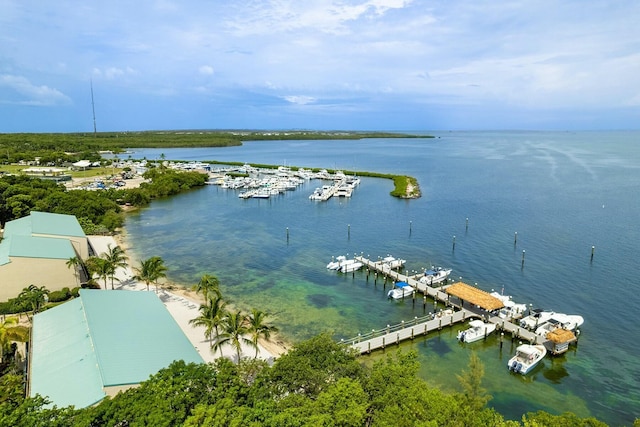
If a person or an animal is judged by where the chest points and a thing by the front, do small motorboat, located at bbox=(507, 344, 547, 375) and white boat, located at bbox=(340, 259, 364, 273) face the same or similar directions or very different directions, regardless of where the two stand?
same or similar directions

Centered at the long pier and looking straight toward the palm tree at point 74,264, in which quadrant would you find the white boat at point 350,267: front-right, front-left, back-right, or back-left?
front-right

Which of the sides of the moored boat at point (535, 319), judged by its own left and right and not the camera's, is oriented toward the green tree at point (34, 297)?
back

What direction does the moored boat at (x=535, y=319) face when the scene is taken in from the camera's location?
facing away from the viewer and to the right of the viewer

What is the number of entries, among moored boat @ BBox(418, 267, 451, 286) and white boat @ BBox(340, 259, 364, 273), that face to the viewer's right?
1

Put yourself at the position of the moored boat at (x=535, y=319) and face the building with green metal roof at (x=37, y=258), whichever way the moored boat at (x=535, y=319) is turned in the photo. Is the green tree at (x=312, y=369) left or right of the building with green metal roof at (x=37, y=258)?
left

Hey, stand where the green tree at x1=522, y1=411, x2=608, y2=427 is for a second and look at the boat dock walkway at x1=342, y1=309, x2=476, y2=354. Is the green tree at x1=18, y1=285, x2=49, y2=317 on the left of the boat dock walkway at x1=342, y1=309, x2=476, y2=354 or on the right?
left
